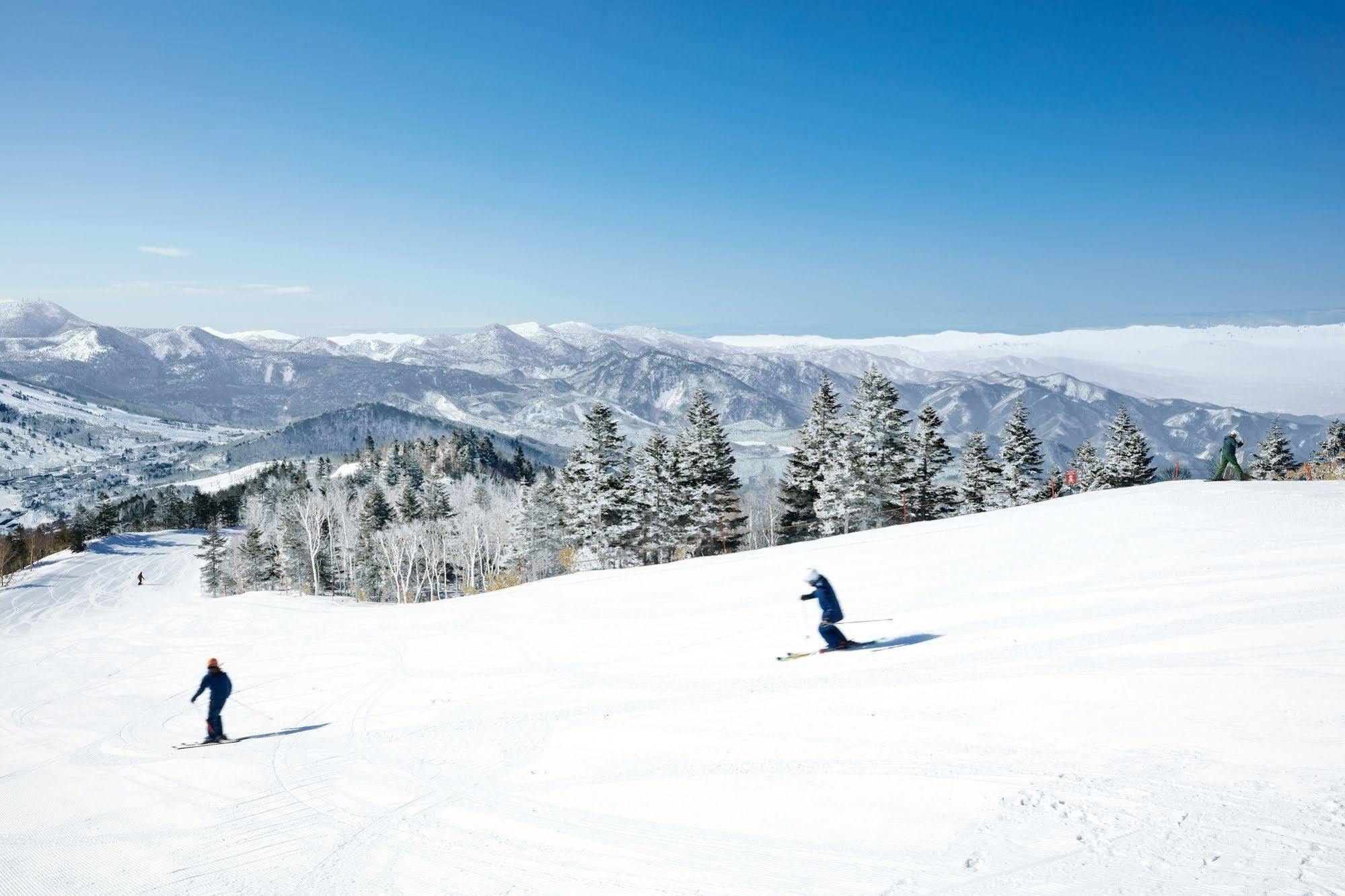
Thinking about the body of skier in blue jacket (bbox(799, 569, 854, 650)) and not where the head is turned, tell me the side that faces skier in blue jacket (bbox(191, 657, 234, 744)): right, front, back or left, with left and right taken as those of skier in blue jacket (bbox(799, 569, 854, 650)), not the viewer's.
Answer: front

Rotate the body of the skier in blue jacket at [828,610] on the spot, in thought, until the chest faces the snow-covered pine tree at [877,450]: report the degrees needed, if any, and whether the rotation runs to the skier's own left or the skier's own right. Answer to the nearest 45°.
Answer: approximately 90° to the skier's own right

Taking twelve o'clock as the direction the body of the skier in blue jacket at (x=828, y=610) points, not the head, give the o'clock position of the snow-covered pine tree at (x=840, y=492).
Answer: The snow-covered pine tree is roughly at 3 o'clock from the skier in blue jacket.

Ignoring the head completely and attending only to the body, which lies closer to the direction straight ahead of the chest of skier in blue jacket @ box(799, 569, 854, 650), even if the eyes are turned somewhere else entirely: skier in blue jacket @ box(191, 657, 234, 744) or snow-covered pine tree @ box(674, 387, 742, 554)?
the skier in blue jacket

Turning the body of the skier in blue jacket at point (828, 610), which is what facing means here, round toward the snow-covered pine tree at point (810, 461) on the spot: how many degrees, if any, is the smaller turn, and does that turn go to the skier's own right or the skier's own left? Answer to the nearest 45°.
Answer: approximately 90° to the skier's own right

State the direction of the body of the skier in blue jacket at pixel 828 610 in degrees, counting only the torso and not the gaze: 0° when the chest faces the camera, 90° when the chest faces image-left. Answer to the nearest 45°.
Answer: approximately 90°

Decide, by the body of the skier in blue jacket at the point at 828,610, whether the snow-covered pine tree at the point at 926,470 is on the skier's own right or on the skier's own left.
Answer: on the skier's own right

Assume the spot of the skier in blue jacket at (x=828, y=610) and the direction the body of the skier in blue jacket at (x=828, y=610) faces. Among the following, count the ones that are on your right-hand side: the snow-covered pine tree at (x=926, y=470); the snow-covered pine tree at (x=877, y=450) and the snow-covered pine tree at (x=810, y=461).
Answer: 3

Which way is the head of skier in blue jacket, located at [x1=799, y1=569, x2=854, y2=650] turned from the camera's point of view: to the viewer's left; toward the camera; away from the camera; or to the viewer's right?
to the viewer's left

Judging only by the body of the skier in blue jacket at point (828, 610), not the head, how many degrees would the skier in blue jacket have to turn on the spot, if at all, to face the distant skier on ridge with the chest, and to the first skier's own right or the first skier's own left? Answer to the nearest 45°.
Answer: approximately 135° to the first skier's own right

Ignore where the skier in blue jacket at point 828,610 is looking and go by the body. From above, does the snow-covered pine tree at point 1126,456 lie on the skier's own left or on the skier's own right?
on the skier's own right
